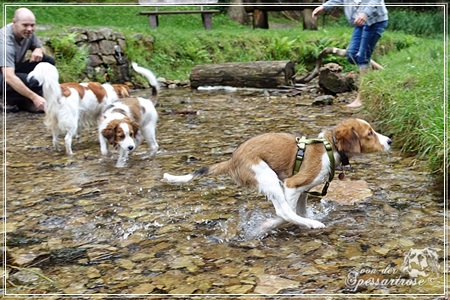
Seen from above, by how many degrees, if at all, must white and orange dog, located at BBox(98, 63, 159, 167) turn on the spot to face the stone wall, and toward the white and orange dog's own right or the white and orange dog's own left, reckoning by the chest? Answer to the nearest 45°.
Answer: approximately 135° to the white and orange dog's own right

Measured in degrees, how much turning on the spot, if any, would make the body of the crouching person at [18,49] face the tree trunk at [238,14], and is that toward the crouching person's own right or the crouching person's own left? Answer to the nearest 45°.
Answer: approximately 90° to the crouching person's own left

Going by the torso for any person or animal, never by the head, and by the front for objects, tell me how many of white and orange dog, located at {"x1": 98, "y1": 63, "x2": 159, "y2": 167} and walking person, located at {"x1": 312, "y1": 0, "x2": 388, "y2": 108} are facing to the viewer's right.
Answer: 0

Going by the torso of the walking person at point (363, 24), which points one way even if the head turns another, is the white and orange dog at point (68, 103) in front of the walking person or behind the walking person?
in front

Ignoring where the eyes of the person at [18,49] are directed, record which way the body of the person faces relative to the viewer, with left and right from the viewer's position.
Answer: facing the viewer and to the right of the viewer

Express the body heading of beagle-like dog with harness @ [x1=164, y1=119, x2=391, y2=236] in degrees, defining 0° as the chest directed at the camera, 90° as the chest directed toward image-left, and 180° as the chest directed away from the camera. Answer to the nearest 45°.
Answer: approximately 270°
